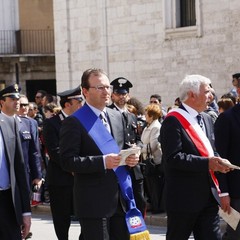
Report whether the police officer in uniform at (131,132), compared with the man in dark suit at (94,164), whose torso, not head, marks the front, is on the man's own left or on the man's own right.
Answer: on the man's own left
